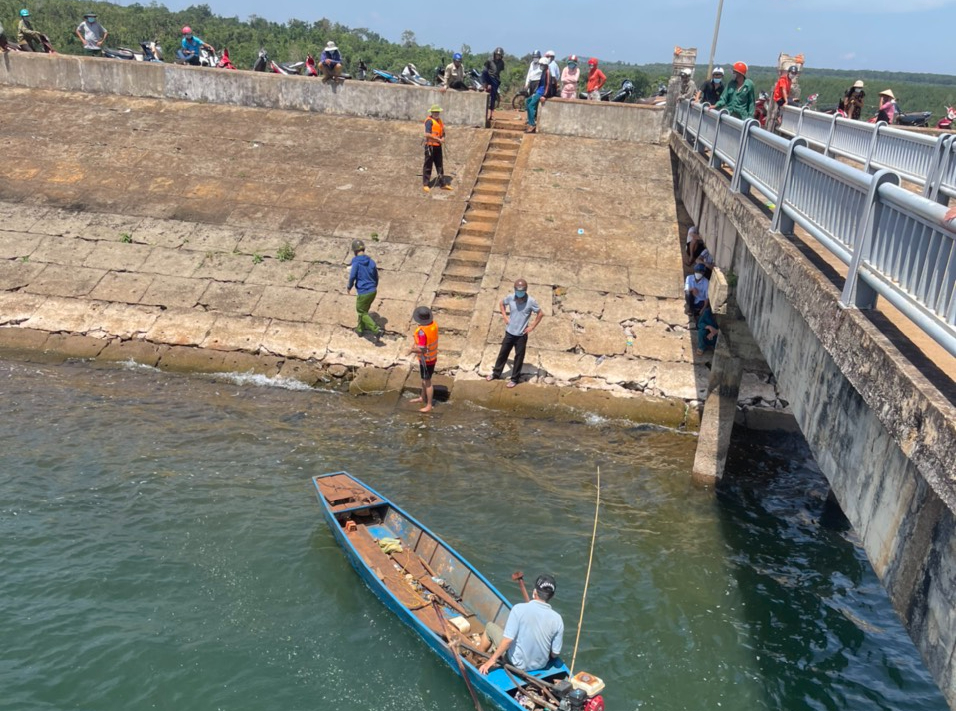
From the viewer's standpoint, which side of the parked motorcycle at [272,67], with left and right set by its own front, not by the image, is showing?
left

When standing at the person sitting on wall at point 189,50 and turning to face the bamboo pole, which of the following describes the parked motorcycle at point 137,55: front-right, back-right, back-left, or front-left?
back-right

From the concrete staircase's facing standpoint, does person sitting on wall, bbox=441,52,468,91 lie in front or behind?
behind

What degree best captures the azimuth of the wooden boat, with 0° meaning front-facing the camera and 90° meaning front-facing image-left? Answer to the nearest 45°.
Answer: approximately 135°

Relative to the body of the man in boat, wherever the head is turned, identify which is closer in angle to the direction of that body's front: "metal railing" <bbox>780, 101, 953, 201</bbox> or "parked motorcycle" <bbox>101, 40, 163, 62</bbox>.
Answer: the parked motorcycle
